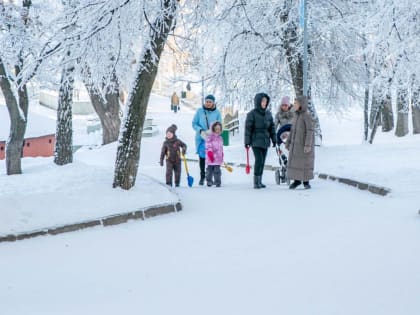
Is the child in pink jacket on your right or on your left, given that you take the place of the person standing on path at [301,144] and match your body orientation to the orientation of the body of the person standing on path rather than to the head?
on your right

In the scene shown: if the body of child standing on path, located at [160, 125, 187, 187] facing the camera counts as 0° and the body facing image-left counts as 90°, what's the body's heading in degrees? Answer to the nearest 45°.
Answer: approximately 0°

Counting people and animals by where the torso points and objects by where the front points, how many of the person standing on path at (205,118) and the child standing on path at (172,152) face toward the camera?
2

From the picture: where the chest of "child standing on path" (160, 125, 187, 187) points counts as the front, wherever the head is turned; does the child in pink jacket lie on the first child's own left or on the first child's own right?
on the first child's own left

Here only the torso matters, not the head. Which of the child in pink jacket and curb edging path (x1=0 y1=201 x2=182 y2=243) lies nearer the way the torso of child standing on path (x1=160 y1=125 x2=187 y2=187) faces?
the curb edging path

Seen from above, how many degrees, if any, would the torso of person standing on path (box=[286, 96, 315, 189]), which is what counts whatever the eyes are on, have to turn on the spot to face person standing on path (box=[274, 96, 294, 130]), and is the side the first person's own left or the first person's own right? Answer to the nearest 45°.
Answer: approximately 135° to the first person's own right

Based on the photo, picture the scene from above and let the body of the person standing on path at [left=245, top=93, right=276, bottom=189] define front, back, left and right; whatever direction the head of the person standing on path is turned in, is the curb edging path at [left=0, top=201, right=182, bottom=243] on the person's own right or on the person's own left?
on the person's own right

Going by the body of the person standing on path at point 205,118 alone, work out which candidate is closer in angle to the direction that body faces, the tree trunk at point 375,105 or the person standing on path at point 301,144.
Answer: the person standing on path

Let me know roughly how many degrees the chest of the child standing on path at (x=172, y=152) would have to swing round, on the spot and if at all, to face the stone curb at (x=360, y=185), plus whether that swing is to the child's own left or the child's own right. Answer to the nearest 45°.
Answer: approximately 45° to the child's own left

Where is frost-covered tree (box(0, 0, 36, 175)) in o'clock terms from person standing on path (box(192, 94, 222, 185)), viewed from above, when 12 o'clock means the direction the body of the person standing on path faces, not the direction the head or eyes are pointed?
The frost-covered tree is roughly at 4 o'clock from the person standing on path.

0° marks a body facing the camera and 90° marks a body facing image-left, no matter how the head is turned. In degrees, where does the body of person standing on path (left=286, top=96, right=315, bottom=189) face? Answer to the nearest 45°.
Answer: approximately 45°

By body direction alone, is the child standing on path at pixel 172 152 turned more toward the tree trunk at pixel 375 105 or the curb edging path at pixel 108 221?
the curb edging path
